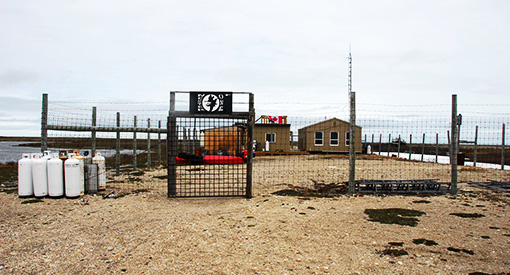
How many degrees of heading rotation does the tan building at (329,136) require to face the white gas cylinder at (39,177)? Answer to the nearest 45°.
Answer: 0° — it already faces it

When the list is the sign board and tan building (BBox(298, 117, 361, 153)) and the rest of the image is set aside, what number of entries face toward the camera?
2

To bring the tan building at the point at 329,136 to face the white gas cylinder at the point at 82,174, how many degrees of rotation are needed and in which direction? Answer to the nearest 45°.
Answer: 0° — it already faces it

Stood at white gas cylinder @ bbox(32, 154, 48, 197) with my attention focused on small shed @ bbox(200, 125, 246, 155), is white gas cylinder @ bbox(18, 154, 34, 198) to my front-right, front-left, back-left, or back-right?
back-left

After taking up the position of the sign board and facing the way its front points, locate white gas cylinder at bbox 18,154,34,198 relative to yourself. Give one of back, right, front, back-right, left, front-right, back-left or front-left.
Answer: right

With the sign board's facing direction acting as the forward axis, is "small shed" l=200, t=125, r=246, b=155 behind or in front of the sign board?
behind

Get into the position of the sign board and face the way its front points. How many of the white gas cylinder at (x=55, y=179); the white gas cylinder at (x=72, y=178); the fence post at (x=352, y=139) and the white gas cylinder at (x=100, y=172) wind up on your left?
1

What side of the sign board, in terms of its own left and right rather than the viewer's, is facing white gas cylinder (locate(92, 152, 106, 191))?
right

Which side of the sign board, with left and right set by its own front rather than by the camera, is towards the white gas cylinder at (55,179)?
right

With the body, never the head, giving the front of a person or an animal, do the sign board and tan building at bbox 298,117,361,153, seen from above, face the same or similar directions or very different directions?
same or similar directions

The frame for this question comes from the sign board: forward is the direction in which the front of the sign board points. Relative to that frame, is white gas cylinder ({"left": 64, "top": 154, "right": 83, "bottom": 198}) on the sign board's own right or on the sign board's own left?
on the sign board's own right

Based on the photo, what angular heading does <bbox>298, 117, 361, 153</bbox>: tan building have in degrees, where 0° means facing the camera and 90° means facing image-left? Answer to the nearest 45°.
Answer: approximately 0°

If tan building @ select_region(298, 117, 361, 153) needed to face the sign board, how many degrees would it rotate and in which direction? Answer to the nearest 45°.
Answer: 0° — it already faces it

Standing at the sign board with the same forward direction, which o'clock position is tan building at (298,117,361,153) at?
The tan building is roughly at 7 o'clock from the sign board.

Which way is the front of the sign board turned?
toward the camera

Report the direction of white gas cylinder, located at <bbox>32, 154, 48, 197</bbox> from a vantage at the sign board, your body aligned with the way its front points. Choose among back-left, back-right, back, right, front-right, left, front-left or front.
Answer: right
